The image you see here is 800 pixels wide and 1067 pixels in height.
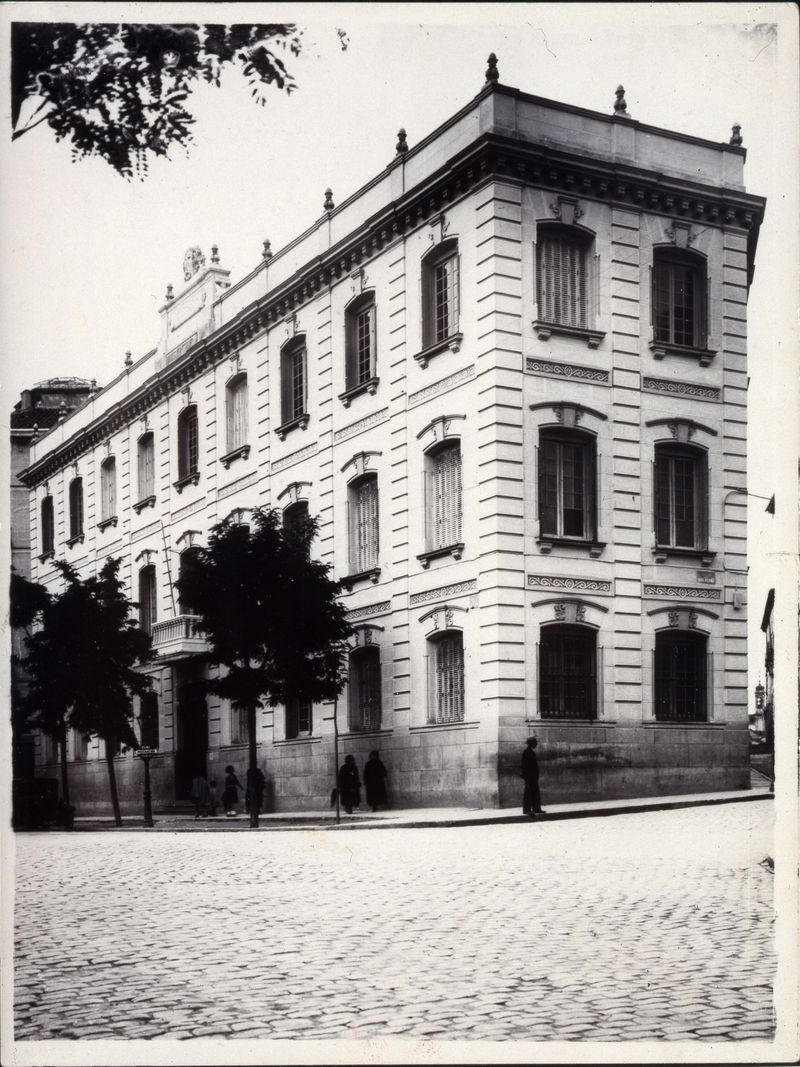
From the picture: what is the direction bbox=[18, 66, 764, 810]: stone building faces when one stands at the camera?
facing the viewer and to the left of the viewer
